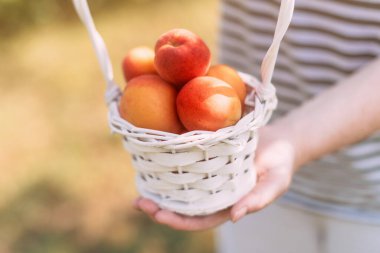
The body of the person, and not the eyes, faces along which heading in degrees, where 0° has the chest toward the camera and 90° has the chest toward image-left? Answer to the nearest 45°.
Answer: approximately 0°
